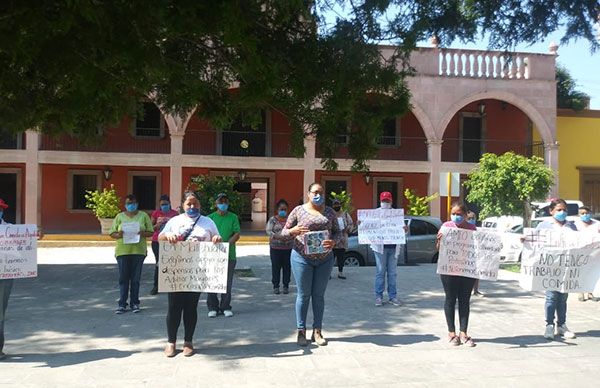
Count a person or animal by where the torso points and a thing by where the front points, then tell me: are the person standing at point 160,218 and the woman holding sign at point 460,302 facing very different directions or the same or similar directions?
same or similar directions

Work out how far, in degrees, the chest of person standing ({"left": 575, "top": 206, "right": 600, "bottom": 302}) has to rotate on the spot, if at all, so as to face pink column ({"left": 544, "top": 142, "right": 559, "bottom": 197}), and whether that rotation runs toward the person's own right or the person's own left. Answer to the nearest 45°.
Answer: approximately 180°

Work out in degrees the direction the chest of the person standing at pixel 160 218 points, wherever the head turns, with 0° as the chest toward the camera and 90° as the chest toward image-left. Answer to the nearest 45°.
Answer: approximately 0°

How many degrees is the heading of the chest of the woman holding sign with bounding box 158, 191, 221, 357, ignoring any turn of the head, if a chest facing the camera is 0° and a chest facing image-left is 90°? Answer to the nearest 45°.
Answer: approximately 0°

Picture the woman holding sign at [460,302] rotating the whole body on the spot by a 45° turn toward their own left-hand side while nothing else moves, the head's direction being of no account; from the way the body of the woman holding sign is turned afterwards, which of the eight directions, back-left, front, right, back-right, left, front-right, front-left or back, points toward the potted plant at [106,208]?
back

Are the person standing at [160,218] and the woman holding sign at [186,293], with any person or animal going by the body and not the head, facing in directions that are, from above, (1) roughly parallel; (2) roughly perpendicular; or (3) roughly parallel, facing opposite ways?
roughly parallel

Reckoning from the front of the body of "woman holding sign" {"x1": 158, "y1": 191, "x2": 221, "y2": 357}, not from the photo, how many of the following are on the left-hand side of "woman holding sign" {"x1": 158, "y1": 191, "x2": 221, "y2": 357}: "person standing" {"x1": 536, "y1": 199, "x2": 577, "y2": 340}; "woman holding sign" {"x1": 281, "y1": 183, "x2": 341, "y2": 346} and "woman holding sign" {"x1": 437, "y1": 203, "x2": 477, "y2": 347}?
3

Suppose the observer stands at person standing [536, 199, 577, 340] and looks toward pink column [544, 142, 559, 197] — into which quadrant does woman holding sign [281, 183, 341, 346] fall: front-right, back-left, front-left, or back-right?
back-left

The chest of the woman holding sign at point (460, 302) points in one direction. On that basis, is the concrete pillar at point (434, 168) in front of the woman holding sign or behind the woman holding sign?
behind

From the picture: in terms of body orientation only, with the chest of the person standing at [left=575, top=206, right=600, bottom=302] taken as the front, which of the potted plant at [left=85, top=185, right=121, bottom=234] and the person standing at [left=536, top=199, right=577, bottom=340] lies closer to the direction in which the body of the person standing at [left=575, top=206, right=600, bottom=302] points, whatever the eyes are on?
the person standing

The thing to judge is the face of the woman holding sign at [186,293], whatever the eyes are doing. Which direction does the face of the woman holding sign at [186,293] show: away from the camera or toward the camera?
toward the camera

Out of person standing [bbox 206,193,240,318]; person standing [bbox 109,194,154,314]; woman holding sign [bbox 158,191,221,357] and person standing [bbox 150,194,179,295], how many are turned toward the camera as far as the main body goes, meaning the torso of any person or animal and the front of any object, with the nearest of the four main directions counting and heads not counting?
4

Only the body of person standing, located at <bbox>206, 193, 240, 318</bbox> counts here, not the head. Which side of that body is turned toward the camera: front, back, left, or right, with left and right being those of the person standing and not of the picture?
front

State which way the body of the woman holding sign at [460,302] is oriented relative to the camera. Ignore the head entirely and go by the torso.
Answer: toward the camera
